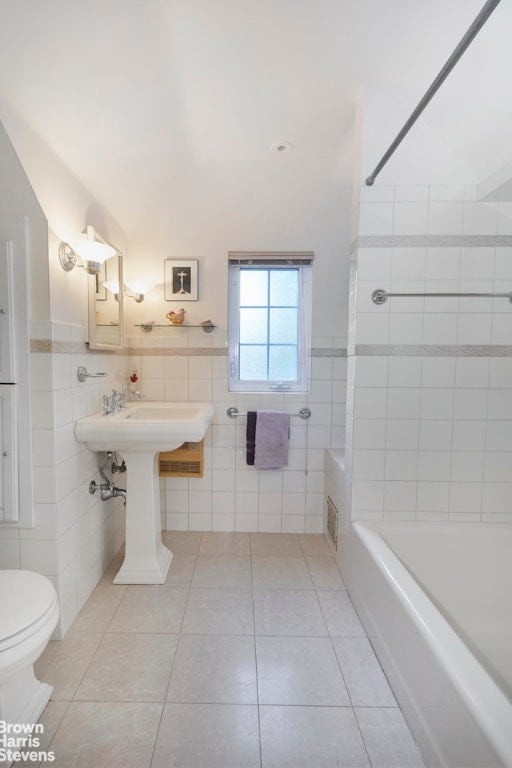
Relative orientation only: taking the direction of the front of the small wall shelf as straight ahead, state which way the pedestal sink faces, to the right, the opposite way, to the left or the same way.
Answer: to the left

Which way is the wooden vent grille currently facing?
toward the camera

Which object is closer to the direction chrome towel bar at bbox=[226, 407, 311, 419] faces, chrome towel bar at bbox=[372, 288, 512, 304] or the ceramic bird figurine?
the chrome towel bar

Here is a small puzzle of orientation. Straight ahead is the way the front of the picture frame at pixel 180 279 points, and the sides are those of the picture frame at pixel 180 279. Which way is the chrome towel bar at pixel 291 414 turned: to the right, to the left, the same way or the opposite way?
the same way

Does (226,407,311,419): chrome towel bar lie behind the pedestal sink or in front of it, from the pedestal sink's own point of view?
in front

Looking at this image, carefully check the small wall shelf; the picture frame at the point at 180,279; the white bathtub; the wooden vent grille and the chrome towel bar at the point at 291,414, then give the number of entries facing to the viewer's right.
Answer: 0

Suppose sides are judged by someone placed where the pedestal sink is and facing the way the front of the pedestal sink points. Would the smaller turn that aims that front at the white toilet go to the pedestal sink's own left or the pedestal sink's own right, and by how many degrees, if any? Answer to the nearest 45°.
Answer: approximately 135° to the pedestal sink's own right

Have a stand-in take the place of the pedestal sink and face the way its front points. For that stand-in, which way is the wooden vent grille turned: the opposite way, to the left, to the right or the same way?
to the right

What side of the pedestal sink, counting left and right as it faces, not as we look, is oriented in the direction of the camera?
right

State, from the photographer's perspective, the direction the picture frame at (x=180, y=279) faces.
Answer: facing the viewer

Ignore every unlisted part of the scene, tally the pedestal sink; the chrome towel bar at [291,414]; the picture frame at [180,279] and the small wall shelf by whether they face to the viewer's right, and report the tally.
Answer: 1

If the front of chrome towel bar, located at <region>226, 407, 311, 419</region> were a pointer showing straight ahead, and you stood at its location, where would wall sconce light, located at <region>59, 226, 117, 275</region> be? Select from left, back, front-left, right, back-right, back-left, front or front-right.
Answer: front-right
